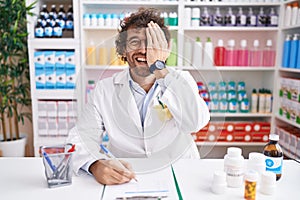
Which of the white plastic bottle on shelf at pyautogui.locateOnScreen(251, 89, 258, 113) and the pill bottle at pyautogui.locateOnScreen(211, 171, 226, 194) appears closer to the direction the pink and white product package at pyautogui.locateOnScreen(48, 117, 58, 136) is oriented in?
the pill bottle

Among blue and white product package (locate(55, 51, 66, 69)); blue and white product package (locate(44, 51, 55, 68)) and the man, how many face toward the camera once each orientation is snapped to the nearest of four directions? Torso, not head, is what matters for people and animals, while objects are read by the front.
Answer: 3

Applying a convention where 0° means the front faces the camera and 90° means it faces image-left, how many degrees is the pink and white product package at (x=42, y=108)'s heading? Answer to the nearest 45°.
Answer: approximately 0°

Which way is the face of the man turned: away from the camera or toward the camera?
toward the camera

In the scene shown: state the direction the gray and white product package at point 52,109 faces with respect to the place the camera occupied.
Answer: facing the viewer

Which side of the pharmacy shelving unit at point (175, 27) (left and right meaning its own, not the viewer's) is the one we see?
front

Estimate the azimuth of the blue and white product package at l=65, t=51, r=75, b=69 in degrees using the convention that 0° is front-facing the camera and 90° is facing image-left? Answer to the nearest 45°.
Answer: approximately 0°

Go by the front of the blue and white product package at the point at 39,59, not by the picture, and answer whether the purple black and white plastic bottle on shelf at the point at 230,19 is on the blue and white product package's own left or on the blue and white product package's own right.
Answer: on the blue and white product package's own left

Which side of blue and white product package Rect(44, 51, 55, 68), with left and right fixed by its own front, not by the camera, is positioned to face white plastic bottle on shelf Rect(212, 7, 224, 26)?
left

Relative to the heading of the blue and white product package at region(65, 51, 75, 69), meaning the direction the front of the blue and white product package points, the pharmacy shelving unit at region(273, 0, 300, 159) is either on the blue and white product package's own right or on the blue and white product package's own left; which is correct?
on the blue and white product package's own left

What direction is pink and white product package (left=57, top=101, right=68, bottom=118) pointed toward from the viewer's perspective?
toward the camera

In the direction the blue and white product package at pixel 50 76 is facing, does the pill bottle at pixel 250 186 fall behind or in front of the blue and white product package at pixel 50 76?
in front

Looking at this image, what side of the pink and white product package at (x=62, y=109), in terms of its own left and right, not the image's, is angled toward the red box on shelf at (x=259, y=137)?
left
